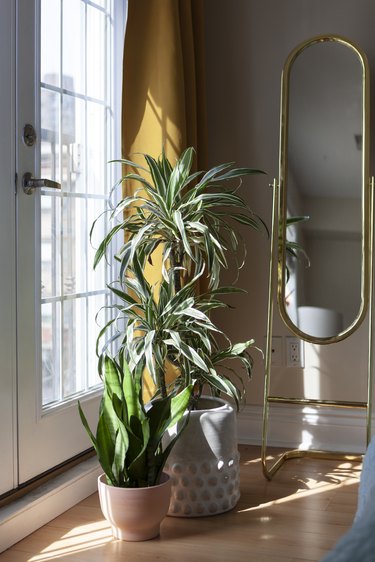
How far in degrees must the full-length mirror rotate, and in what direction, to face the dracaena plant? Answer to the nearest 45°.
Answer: approximately 45° to its right

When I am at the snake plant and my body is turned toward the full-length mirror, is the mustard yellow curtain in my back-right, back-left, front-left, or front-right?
front-left

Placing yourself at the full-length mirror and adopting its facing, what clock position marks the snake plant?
The snake plant is roughly at 1 o'clock from the full-length mirror.

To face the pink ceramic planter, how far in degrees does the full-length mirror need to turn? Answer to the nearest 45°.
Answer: approximately 45° to its right

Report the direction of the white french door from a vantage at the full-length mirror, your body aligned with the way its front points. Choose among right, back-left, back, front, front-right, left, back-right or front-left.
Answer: front-right

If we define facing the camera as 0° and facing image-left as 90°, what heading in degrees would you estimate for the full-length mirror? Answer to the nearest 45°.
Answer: approximately 0°

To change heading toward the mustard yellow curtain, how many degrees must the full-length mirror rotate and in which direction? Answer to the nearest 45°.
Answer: approximately 45° to its right
